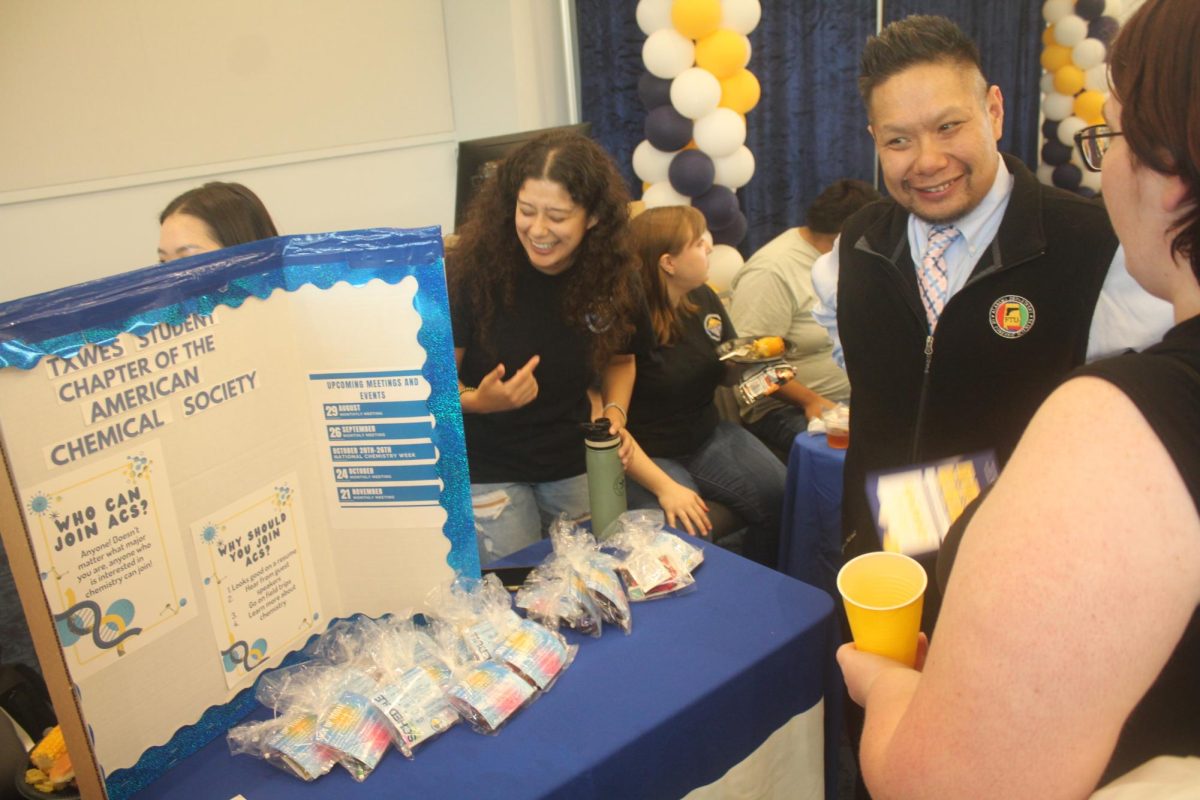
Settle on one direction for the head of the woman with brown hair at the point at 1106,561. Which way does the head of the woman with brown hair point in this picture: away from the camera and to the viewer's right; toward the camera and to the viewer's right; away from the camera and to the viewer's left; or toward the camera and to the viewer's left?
away from the camera and to the viewer's left

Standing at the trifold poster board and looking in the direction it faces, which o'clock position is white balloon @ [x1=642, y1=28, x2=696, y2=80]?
The white balloon is roughly at 9 o'clock from the trifold poster board.

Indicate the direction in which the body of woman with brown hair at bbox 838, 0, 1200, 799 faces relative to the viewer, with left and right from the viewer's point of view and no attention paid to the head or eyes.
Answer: facing away from the viewer and to the left of the viewer

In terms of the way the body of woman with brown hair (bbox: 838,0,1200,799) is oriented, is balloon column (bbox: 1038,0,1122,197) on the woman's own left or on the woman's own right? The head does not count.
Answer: on the woman's own right

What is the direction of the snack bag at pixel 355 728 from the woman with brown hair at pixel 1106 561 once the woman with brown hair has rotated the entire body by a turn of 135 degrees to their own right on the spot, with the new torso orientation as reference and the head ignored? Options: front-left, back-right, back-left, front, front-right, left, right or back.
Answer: back

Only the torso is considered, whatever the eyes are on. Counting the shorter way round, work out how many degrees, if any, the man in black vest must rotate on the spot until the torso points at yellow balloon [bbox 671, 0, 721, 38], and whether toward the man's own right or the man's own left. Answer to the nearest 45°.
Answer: approximately 90° to the man's own right

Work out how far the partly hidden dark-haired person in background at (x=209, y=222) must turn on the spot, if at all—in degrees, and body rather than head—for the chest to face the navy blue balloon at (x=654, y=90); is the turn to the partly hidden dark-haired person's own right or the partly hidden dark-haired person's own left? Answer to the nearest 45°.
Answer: approximately 180°

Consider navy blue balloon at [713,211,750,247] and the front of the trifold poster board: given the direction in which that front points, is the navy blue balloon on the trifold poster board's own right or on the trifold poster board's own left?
on the trifold poster board's own left
